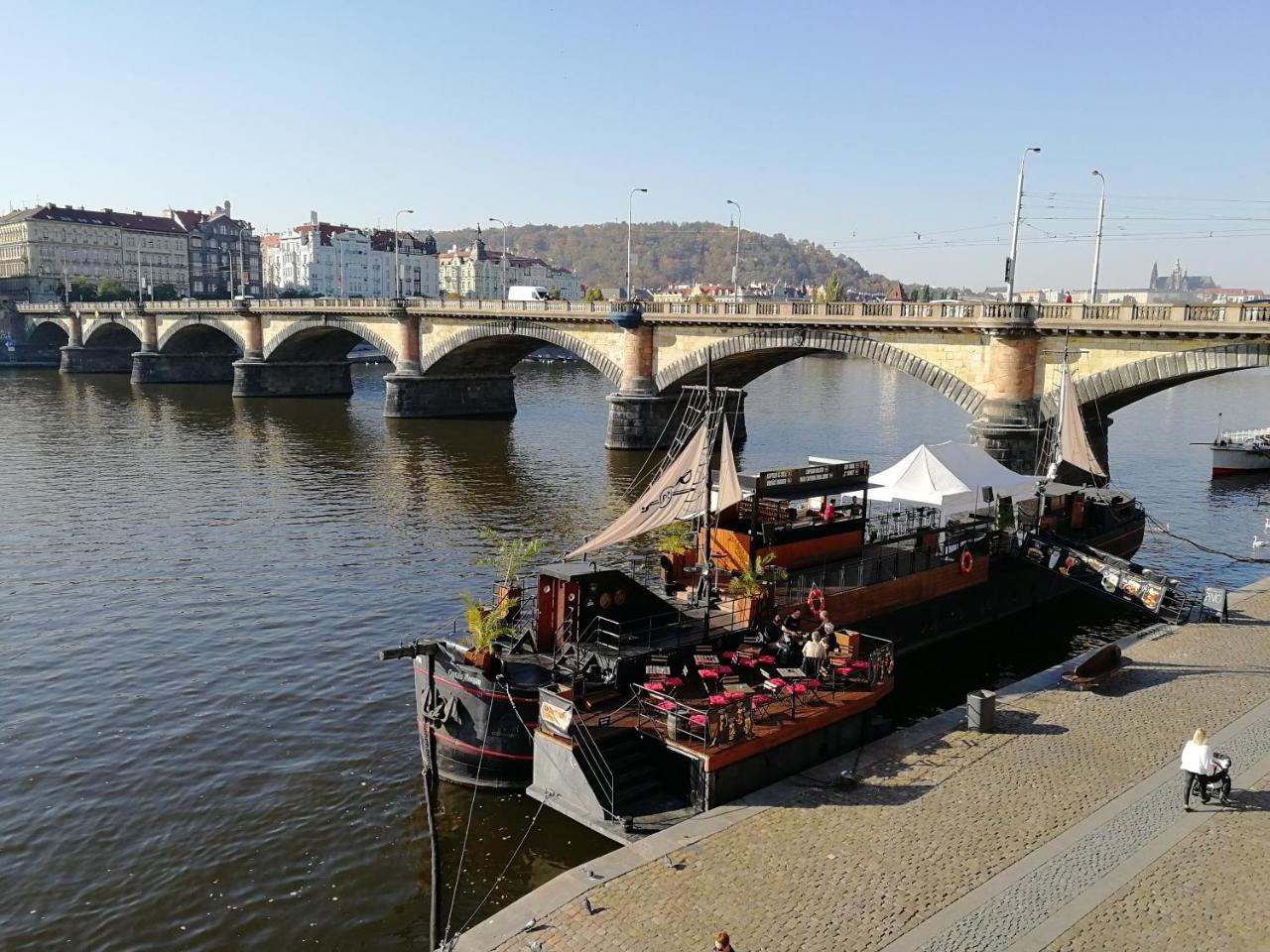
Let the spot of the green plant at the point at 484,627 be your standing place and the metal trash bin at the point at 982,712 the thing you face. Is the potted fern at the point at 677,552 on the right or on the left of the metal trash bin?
left

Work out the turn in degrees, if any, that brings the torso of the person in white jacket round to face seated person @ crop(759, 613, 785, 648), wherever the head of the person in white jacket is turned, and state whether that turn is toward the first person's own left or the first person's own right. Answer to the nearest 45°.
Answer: approximately 135° to the first person's own left

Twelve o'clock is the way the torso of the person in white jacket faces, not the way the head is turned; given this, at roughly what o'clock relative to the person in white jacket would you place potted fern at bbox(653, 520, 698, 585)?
The potted fern is roughly at 8 o'clock from the person in white jacket.

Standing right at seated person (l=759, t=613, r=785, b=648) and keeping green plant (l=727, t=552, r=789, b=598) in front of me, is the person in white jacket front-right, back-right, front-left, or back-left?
back-right

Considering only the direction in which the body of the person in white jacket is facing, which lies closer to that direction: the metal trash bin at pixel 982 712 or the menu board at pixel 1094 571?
the menu board

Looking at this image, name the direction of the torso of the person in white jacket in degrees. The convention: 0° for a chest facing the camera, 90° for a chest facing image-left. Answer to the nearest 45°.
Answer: approximately 225°

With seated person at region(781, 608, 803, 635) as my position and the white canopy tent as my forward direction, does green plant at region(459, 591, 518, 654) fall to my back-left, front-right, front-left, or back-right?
back-left

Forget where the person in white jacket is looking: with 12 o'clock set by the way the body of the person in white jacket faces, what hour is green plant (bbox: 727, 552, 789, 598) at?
The green plant is roughly at 8 o'clock from the person in white jacket.

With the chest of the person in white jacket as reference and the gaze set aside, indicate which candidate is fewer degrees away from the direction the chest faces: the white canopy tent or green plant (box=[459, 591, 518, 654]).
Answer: the white canopy tent

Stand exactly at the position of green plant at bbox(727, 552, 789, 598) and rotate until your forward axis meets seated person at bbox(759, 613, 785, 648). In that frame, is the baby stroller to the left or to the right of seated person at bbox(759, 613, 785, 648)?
left

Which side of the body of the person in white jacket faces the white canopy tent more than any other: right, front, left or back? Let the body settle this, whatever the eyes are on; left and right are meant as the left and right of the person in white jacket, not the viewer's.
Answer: left

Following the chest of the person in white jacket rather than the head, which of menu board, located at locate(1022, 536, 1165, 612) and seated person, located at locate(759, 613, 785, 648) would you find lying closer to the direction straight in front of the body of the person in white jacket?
the menu board

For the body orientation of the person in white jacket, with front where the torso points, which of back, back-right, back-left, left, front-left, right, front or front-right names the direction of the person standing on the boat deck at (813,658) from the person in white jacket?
back-left

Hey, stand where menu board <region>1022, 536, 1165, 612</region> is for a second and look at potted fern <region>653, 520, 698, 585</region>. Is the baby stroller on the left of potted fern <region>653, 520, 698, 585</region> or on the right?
left

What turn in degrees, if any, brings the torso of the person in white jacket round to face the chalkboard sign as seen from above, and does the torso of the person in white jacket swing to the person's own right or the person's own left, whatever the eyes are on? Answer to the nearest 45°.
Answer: approximately 45° to the person's own left

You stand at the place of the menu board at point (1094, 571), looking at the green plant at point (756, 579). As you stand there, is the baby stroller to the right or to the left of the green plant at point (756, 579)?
left
